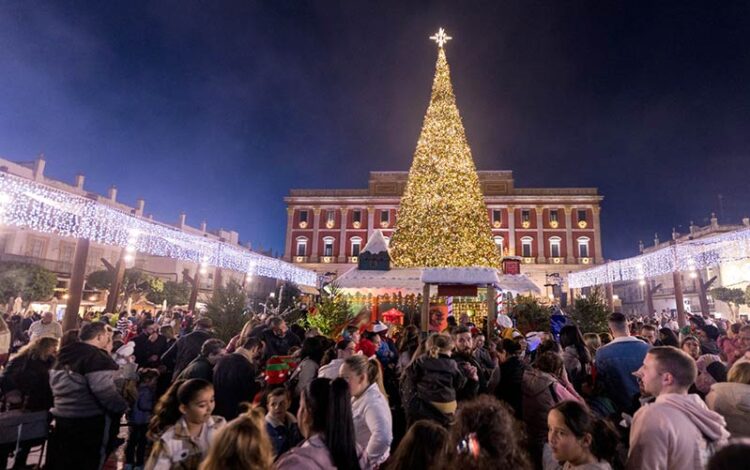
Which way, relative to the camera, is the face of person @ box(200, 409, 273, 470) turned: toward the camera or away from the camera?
away from the camera

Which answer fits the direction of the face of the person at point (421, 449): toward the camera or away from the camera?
away from the camera

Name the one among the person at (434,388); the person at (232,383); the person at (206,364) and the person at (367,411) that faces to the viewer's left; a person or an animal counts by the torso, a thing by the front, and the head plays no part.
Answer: the person at (367,411)

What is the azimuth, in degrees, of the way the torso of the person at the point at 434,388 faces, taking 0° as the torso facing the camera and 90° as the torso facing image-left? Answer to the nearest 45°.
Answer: approximately 180°

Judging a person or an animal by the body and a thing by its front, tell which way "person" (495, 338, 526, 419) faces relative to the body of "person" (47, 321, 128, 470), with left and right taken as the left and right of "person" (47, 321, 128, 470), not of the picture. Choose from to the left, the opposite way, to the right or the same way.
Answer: to the left

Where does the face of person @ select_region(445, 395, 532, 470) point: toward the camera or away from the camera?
away from the camera

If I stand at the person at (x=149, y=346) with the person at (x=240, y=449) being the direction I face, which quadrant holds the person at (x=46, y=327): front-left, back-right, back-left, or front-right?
back-right
